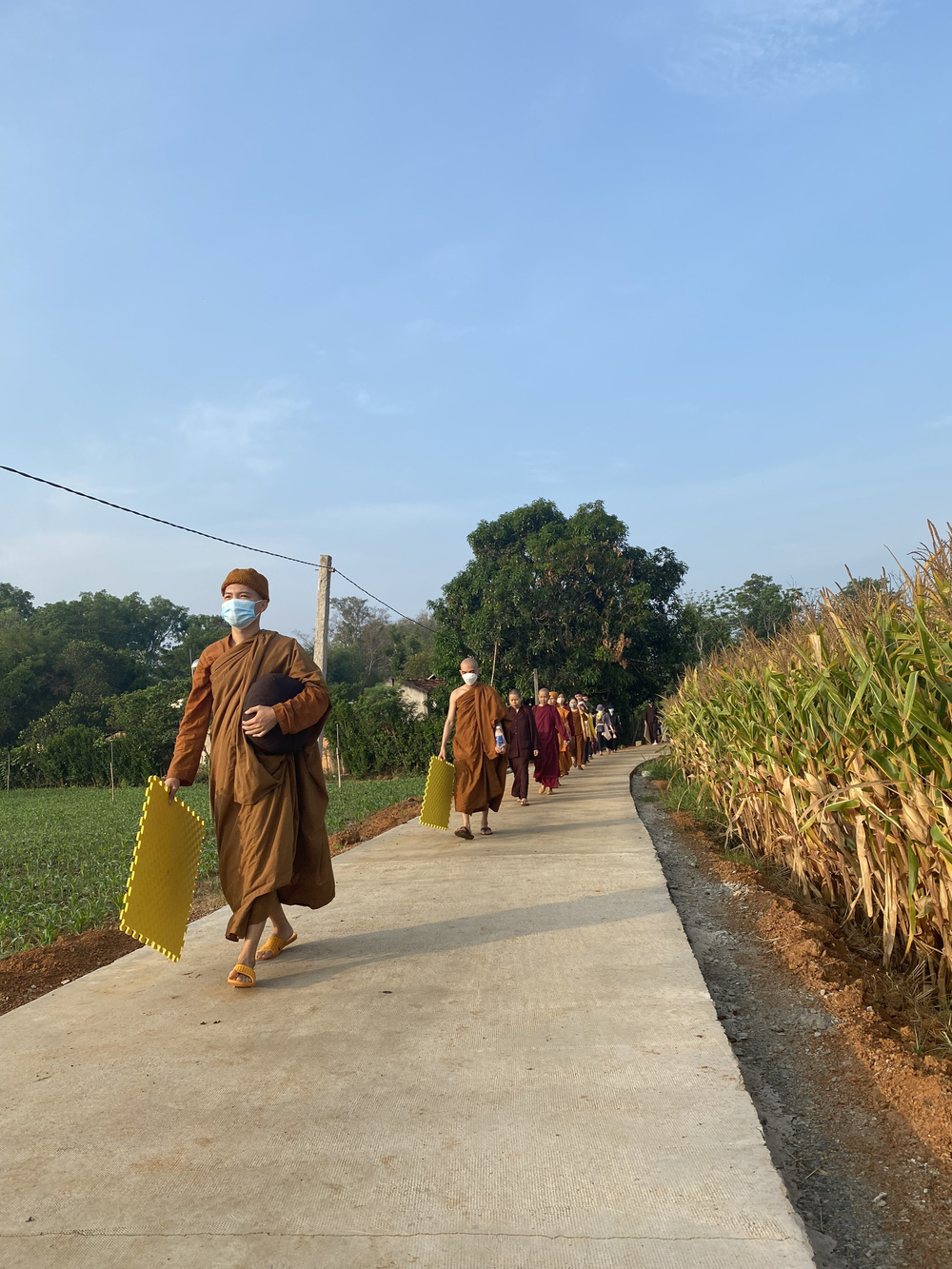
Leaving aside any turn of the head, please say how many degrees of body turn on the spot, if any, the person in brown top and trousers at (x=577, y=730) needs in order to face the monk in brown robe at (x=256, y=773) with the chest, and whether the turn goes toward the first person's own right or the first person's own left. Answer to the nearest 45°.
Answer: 0° — they already face them

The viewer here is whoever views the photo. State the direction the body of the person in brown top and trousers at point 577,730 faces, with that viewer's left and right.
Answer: facing the viewer

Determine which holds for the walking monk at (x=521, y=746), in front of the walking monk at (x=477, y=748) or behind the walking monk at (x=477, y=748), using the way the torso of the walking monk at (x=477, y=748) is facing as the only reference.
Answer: behind

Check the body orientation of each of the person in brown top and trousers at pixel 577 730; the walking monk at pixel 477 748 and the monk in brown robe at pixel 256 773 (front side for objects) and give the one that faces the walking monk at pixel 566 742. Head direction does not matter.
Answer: the person in brown top and trousers at pixel 577 730

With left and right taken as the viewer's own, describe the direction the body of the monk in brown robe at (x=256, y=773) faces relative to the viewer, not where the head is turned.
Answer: facing the viewer and to the left of the viewer

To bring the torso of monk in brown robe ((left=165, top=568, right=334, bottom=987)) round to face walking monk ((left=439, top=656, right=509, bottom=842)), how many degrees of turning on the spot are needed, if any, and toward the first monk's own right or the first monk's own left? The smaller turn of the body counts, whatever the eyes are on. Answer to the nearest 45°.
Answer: approximately 180°

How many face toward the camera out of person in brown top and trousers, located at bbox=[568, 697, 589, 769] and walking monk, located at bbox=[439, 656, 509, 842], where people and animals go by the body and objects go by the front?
2

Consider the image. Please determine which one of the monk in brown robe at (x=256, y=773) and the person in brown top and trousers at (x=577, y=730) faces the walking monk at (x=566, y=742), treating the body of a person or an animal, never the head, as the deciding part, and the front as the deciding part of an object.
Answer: the person in brown top and trousers at (x=577, y=730)

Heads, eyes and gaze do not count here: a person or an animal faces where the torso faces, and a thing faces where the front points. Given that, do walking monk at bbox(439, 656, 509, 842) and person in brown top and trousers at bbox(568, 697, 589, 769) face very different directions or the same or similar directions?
same or similar directions

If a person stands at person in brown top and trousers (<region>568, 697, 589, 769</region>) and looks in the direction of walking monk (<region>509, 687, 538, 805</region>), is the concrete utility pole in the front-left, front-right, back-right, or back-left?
front-right

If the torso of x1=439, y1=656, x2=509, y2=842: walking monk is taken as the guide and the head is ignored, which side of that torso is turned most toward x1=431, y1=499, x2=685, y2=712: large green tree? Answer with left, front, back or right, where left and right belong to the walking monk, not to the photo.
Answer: back

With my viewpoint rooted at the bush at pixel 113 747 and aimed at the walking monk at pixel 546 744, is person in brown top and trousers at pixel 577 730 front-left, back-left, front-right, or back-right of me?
front-left

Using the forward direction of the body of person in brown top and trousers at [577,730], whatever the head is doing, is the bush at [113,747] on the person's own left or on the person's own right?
on the person's own right

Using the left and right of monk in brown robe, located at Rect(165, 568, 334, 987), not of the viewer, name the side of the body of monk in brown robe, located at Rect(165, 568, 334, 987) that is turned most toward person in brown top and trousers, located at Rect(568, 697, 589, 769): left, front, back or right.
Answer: back

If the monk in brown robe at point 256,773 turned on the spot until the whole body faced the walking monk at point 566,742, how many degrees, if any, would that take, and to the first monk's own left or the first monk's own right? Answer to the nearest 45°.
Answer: approximately 180°
